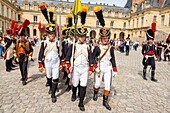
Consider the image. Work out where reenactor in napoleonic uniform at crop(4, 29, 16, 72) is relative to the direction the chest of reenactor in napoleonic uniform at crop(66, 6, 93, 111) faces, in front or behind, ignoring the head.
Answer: behind

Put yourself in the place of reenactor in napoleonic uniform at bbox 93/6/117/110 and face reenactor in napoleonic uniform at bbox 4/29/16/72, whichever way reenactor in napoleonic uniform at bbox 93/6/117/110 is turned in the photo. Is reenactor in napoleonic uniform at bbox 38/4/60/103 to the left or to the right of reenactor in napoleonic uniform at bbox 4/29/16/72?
left

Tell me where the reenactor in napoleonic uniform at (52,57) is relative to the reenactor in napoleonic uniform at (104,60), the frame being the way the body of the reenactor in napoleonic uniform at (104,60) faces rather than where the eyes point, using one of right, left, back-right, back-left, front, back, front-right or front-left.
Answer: right

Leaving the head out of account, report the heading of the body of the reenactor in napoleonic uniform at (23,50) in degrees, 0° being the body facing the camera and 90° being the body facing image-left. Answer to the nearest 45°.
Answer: approximately 0°

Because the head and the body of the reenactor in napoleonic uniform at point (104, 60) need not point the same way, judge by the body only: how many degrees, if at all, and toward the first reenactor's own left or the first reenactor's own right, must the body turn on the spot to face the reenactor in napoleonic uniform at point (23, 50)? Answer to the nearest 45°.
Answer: approximately 135° to the first reenactor's own right

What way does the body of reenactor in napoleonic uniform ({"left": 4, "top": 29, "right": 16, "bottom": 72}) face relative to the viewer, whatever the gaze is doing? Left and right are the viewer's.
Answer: facing the viewer and to the right of the viewer

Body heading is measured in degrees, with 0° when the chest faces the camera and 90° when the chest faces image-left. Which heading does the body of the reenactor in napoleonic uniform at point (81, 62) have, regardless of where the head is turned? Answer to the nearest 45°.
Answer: approximately 0°

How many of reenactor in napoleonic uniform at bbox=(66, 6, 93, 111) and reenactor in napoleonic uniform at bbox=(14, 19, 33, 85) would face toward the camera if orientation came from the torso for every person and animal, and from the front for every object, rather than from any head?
2

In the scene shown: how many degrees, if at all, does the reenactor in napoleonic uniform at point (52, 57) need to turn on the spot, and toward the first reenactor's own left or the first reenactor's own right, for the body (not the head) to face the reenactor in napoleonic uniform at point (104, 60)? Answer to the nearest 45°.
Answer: approximately 45° to the first reenactor's own left
